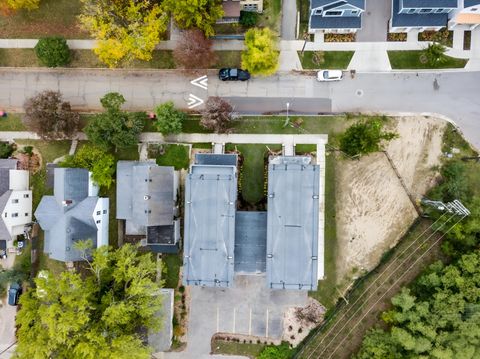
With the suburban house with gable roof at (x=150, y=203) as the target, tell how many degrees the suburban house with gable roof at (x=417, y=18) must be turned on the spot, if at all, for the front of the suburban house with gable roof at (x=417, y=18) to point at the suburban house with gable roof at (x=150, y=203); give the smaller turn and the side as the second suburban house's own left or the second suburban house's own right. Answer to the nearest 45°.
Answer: approximately 45° to the second suburban house's own right

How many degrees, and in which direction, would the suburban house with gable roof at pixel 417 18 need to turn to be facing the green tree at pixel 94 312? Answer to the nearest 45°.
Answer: approximately 45° to its right

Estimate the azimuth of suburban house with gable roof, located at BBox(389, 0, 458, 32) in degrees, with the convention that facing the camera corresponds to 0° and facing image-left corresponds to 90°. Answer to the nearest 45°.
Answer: approximately 0°

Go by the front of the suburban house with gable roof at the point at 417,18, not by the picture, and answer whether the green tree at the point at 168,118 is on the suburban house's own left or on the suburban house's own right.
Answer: on the suburban house's own right

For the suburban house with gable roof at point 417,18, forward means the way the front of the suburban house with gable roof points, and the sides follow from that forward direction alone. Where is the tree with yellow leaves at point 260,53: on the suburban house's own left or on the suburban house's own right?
on the suburban house's own right

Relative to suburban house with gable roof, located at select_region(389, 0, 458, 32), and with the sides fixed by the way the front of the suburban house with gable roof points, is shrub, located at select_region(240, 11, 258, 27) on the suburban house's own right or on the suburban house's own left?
on the suburban house's own right

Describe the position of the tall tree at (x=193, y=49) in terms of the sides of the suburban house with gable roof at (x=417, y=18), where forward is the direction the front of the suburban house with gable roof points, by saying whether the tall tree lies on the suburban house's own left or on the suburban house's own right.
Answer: on the suburban house's own right

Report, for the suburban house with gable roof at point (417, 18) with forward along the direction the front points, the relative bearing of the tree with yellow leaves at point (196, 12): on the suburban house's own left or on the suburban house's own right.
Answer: on the suburban house's own right

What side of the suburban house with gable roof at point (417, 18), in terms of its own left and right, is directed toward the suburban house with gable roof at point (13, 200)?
right

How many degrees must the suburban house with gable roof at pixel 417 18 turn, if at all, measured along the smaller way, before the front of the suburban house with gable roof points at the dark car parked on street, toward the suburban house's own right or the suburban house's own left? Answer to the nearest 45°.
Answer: approximately 90° to the suburban house's own right
